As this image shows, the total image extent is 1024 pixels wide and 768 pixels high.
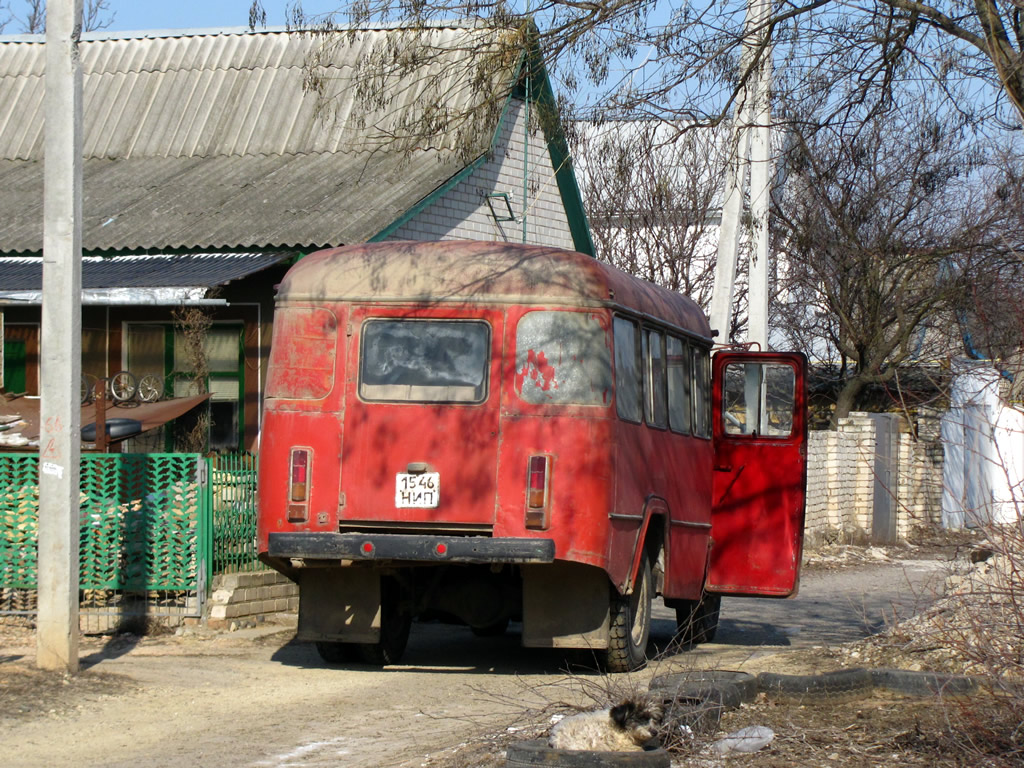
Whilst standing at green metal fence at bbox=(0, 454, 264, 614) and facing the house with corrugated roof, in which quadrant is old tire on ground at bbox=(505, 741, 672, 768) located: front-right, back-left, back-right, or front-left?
back-right

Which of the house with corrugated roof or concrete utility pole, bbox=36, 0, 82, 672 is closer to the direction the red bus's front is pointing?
the house with corrugated roof

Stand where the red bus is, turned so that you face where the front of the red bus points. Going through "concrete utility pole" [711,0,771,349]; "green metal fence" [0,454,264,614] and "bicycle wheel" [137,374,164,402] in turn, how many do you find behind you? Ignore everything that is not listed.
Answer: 0

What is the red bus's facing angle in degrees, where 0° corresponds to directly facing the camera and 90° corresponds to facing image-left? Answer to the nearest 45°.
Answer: approximately 180°

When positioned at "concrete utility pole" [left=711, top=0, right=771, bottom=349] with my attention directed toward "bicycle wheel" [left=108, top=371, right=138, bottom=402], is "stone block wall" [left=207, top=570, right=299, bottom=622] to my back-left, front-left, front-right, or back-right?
front-left

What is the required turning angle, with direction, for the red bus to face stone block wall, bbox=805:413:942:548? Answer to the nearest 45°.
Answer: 0° — it already faces it

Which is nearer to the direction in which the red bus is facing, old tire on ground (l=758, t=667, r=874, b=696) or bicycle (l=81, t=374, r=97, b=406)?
the bicycle

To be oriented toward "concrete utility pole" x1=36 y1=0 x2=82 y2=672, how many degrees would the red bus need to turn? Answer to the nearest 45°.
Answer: approximately 90° to its left

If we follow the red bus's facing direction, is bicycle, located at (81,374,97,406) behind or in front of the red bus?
in front

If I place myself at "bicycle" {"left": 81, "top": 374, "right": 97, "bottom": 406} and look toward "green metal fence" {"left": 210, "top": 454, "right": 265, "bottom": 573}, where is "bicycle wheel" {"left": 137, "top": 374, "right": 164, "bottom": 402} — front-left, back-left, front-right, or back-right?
front-left

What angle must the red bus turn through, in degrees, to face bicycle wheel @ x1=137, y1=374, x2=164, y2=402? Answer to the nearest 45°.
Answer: approximately 45° to its left

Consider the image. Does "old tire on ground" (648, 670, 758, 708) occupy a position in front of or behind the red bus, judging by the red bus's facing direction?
behind
